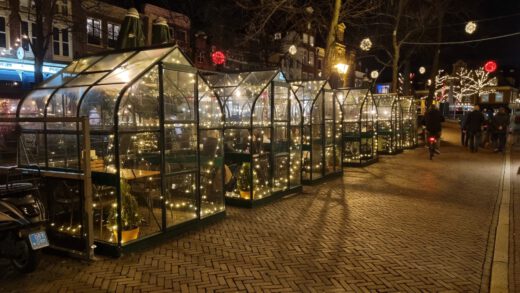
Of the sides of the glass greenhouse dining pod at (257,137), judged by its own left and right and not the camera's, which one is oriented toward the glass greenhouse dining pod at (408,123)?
left

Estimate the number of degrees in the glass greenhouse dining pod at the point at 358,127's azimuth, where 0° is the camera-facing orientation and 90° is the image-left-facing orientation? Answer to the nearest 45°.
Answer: approximately 315°

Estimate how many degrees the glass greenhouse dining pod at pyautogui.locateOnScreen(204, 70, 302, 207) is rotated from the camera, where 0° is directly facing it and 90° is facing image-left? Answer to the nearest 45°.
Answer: approximately 315°

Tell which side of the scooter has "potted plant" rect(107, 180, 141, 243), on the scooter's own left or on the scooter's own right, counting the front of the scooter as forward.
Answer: on the scooter's own right

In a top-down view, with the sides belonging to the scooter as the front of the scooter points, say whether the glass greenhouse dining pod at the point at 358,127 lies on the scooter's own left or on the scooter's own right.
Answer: on the scooter's own right

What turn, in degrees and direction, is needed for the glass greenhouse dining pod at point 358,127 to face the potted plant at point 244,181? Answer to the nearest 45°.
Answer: approximately 45° to its right

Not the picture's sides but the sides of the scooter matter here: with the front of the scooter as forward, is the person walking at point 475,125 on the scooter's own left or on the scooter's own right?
on the scooter's own right

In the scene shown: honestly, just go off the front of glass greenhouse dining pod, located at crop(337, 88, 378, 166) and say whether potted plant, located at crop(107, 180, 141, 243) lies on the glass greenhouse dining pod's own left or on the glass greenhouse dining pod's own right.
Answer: on the glass greenhouse dining pod's own right

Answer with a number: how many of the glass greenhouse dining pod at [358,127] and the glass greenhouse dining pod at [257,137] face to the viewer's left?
0

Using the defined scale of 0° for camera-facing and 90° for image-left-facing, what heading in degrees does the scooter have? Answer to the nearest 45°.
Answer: approximately 135°

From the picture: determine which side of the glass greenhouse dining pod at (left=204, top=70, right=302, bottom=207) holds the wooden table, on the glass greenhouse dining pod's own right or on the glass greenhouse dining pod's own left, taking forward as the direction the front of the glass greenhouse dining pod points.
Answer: on the glass greenhouse dining pod's own right

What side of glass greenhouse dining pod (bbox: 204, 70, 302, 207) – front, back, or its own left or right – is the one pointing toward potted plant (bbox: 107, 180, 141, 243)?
right

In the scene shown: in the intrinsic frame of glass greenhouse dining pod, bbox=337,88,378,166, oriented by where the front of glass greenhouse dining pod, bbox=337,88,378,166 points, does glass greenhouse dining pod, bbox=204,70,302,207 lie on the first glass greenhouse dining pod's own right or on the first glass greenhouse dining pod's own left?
on the first glass greenhouse dining pod's own right
